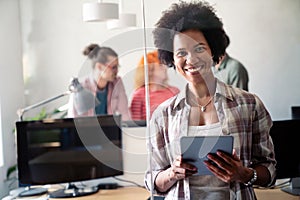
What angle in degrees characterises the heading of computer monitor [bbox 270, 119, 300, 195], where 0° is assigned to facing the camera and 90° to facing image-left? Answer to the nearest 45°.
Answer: approximately 0°

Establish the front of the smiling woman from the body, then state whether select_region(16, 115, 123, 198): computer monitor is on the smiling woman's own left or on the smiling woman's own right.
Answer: on the smiling woman's own right

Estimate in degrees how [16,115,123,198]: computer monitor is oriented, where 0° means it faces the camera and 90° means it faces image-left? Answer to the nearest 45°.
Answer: approximately 0°

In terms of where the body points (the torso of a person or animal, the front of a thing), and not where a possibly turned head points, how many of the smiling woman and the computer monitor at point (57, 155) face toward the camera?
2
